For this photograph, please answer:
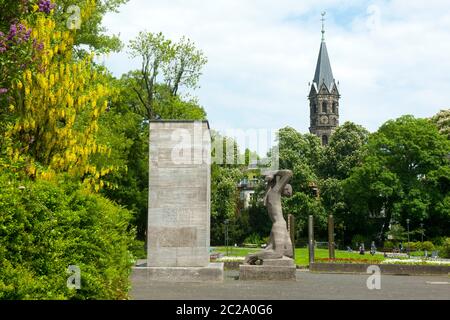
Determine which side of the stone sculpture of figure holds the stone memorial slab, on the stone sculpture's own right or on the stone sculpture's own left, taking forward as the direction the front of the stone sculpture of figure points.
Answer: on the stone sculpture's own right

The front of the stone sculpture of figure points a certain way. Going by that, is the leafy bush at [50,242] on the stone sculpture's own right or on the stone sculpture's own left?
on the stone sculpture's own right

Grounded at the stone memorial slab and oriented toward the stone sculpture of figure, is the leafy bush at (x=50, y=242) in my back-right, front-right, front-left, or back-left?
back-right
